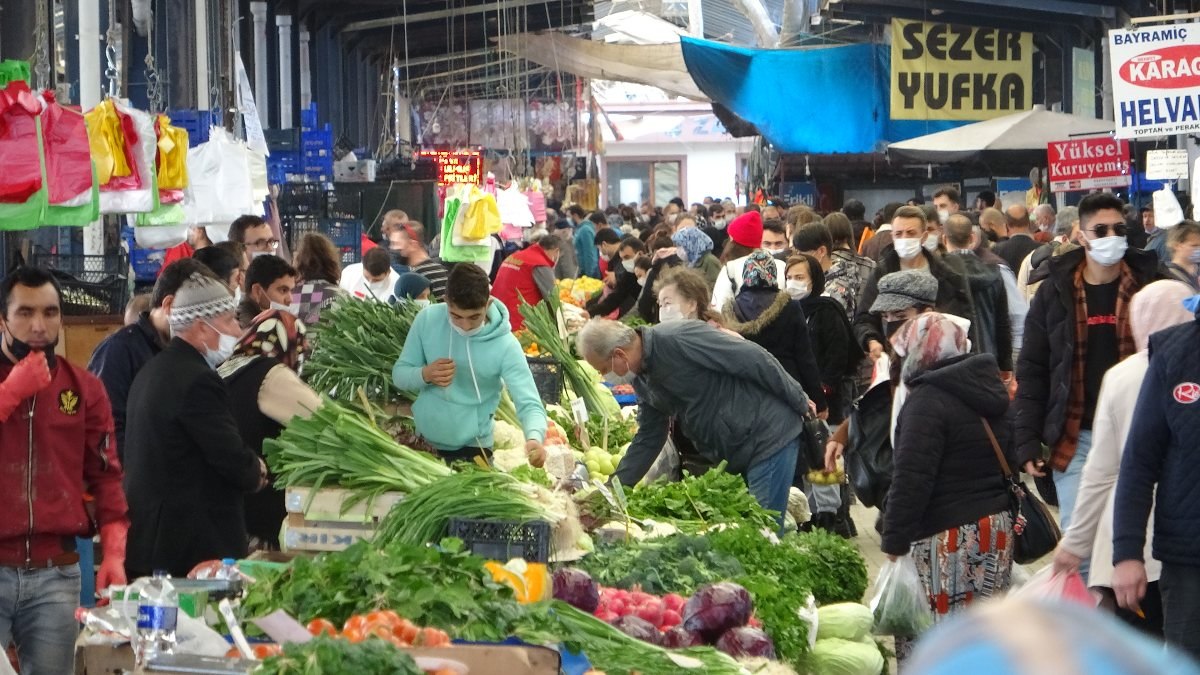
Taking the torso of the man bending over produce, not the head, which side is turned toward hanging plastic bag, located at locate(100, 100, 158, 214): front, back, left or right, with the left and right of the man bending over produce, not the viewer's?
front

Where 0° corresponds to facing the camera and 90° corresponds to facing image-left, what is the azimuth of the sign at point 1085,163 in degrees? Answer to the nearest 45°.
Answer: approximately 0°

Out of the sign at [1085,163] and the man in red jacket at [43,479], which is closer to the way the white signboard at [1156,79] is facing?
the man in red jacket

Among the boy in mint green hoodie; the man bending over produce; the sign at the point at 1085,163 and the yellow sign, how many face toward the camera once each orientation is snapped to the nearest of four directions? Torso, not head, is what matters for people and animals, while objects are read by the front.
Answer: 3

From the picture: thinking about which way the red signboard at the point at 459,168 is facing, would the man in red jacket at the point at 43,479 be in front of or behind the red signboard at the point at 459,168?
in front

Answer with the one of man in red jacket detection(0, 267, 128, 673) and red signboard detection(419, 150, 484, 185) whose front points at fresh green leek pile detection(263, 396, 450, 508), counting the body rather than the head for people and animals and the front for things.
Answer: the red signboard

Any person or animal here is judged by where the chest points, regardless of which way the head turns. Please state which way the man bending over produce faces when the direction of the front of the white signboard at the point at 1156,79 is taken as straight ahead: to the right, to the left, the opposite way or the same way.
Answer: to the right

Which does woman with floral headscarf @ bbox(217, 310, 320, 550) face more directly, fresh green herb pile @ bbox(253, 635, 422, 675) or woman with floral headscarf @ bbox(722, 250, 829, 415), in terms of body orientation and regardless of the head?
the woman with floral headscarf

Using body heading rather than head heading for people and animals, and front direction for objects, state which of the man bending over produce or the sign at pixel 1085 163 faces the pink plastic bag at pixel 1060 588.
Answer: the sign

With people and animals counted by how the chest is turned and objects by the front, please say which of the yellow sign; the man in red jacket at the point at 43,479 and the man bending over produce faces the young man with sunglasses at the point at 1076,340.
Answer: the yellow sign

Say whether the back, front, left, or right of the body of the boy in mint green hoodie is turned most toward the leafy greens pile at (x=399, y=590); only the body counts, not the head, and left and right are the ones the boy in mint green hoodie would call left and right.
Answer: front

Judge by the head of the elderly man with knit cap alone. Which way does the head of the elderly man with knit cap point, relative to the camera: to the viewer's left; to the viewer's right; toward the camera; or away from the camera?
to the viewer's right
